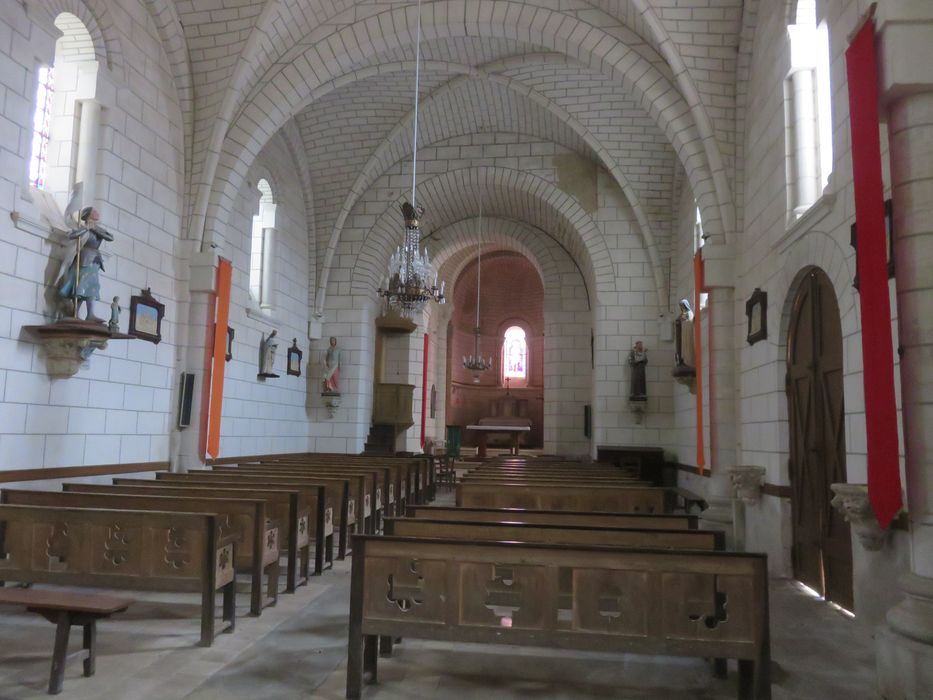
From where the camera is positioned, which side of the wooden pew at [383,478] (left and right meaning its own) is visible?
back

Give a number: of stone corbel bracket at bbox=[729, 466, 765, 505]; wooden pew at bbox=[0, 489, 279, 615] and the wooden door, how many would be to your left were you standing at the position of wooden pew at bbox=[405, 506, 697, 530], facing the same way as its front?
1

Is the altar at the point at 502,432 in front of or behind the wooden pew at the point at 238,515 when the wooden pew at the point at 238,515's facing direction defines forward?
in front

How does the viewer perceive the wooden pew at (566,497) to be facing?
facing away from the viewer

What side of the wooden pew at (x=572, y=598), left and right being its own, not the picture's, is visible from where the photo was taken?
back

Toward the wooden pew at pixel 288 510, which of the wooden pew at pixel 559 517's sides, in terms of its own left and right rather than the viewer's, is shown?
left

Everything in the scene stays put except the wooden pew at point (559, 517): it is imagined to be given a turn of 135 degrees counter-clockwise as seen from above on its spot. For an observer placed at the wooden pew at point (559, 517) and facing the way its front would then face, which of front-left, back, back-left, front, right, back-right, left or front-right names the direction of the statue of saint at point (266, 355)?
right

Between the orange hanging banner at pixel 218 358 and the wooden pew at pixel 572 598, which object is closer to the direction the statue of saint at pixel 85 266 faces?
the wooden pew

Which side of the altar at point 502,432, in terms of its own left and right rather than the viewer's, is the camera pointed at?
front

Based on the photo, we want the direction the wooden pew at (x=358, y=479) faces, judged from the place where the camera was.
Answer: facing away from the viewer

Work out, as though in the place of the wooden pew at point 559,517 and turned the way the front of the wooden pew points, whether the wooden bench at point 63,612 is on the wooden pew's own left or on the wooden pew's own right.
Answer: on the wooden pew's own left

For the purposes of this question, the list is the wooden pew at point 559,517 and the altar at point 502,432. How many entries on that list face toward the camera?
1

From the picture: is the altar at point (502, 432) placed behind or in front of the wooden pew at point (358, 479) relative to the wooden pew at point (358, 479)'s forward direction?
in front

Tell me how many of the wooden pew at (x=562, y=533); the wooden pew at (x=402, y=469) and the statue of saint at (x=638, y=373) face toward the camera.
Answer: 1

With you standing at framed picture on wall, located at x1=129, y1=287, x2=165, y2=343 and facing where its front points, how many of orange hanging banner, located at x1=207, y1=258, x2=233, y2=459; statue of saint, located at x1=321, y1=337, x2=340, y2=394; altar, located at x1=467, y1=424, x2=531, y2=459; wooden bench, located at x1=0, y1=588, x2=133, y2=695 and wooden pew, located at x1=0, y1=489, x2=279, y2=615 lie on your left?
3

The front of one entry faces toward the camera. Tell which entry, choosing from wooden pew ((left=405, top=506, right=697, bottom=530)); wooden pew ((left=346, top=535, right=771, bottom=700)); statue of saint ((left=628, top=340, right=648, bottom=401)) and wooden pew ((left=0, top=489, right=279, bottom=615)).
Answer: the statue of saint

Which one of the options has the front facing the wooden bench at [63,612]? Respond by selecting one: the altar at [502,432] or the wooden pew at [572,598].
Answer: the altar

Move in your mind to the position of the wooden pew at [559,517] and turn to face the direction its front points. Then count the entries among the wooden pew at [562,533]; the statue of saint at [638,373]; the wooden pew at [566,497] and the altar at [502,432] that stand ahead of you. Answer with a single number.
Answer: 3
